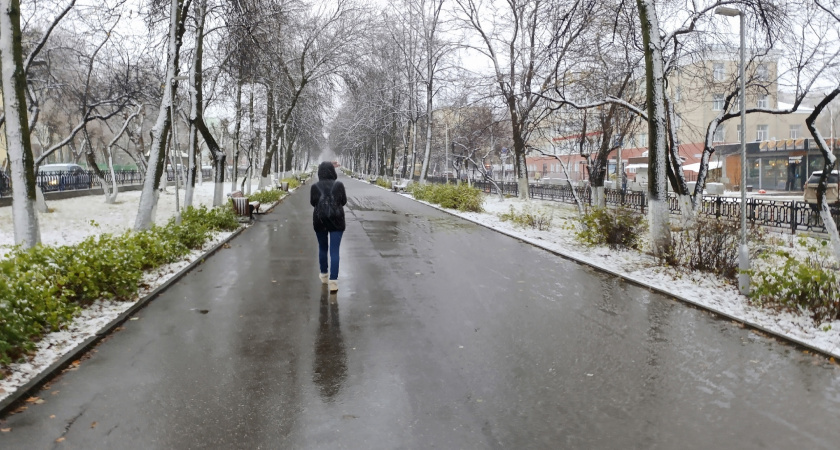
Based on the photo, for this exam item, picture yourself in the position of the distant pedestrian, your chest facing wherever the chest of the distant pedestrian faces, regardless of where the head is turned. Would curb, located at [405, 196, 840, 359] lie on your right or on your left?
on your right

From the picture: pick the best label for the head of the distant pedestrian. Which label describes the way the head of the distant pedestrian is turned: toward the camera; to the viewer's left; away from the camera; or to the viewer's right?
away from the camera

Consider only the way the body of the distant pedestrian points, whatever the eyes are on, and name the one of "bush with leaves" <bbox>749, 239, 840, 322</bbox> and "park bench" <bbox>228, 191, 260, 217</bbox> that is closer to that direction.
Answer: the park bench

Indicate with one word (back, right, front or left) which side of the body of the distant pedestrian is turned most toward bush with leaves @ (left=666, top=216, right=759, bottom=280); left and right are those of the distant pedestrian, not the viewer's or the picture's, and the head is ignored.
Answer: right

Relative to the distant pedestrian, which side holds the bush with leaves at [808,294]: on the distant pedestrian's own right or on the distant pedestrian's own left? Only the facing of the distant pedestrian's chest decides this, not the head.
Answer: on the distant pedestrian's own right

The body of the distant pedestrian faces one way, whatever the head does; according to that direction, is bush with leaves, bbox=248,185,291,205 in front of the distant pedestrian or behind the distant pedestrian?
in front

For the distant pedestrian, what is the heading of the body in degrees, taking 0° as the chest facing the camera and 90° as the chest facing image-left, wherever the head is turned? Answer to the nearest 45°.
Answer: approximately 180°
